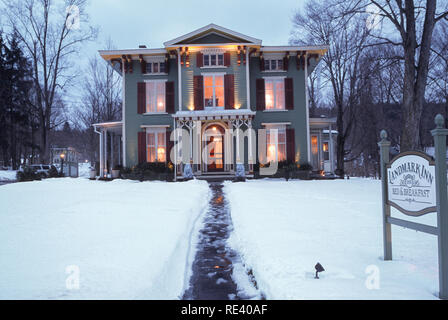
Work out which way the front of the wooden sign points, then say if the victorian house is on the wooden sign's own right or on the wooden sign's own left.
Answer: on the wooden sign's own right

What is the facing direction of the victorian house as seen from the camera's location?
facing the viewer

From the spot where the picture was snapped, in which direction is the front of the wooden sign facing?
facing the viewer and to the left of the viewer

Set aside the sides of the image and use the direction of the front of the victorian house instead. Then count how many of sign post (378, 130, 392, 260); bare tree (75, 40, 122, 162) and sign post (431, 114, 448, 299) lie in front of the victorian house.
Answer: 2

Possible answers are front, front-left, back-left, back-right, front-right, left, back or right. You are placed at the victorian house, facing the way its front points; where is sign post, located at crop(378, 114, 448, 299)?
front

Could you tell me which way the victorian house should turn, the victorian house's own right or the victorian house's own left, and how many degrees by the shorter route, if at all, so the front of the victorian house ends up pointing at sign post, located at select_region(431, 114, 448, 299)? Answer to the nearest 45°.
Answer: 0° — it already faces it

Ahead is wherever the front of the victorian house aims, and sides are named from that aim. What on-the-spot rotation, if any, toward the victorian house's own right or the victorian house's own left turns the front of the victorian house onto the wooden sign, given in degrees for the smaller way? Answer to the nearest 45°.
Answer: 0° — it already faces it

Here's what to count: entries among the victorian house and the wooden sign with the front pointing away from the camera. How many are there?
0

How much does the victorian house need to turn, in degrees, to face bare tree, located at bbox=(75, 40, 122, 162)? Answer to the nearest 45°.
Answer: approximately 135° to its right
